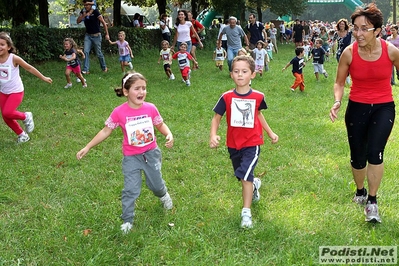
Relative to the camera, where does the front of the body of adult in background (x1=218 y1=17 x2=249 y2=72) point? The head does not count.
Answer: toward the camera

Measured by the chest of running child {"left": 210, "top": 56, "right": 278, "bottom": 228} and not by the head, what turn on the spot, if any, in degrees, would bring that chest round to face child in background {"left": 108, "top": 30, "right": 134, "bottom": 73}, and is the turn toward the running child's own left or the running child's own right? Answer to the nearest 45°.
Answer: approximately 180°

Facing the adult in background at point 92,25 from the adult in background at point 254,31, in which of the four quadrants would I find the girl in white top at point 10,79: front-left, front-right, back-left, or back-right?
front-left

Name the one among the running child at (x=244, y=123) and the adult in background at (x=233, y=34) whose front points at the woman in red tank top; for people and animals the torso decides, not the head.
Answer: the adult in background

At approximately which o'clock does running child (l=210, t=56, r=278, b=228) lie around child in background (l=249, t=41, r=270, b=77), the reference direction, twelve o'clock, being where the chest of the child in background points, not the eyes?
The running child is roughly at 12 o'clock from the child in background.

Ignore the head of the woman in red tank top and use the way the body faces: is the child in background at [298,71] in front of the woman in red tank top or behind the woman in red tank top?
behind

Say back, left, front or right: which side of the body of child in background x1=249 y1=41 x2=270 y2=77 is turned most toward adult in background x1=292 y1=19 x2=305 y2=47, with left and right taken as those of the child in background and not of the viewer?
back

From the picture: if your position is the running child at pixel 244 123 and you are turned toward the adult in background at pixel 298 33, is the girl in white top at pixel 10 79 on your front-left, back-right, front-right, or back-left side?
front-left

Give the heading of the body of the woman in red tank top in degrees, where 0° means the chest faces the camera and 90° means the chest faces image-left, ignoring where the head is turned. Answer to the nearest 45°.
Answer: approximately 0°

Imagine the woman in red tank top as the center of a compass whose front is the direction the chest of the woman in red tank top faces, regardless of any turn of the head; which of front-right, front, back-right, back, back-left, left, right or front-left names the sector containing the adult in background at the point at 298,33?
back
